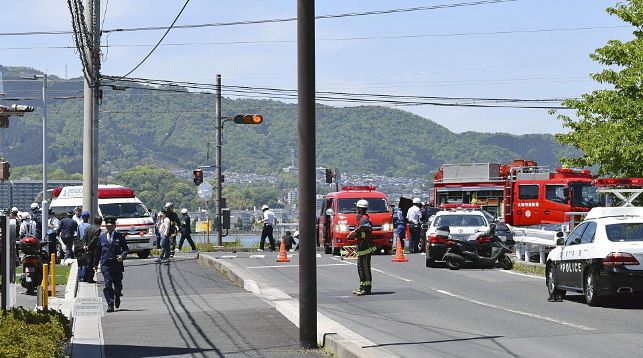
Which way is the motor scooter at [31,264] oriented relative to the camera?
away from the camera

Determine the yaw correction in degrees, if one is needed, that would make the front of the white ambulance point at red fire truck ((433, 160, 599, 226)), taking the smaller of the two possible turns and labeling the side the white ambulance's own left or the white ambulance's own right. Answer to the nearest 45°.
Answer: approximately 45° to the white ambulance's own left

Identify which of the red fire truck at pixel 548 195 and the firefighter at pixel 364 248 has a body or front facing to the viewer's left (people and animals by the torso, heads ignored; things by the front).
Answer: the firefighter

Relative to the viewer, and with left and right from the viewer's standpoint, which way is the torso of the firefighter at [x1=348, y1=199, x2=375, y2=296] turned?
facing to the left of the viewer
